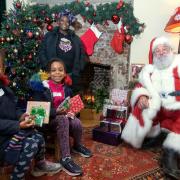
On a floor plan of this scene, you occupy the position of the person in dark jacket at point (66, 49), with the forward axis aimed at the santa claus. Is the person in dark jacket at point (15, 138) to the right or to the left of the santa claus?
right

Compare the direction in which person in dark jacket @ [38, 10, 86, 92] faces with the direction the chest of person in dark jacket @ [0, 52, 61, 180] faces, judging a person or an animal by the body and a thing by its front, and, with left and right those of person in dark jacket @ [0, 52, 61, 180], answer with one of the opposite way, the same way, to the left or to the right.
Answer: to the right

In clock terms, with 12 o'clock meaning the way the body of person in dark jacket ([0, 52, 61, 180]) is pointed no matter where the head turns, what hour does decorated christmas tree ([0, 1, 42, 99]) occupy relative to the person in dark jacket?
The decorated christmas tree is roughly at 9 o'clock from the person in dark jacket.

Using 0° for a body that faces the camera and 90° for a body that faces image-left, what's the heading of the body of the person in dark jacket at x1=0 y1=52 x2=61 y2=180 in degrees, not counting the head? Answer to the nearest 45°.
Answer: approximately 270°

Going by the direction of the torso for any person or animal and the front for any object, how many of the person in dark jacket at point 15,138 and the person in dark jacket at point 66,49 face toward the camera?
1

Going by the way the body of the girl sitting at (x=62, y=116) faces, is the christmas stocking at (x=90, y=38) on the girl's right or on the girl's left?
on the girl's left

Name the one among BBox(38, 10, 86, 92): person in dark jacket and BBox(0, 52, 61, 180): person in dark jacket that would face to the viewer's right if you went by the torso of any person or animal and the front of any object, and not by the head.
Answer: BBox(0, 52, 61, 180): person in dark jacket

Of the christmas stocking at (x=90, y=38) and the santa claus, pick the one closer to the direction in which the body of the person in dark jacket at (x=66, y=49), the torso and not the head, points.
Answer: the santa claus

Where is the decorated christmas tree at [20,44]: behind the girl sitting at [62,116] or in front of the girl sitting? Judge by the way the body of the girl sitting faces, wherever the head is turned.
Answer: behind
